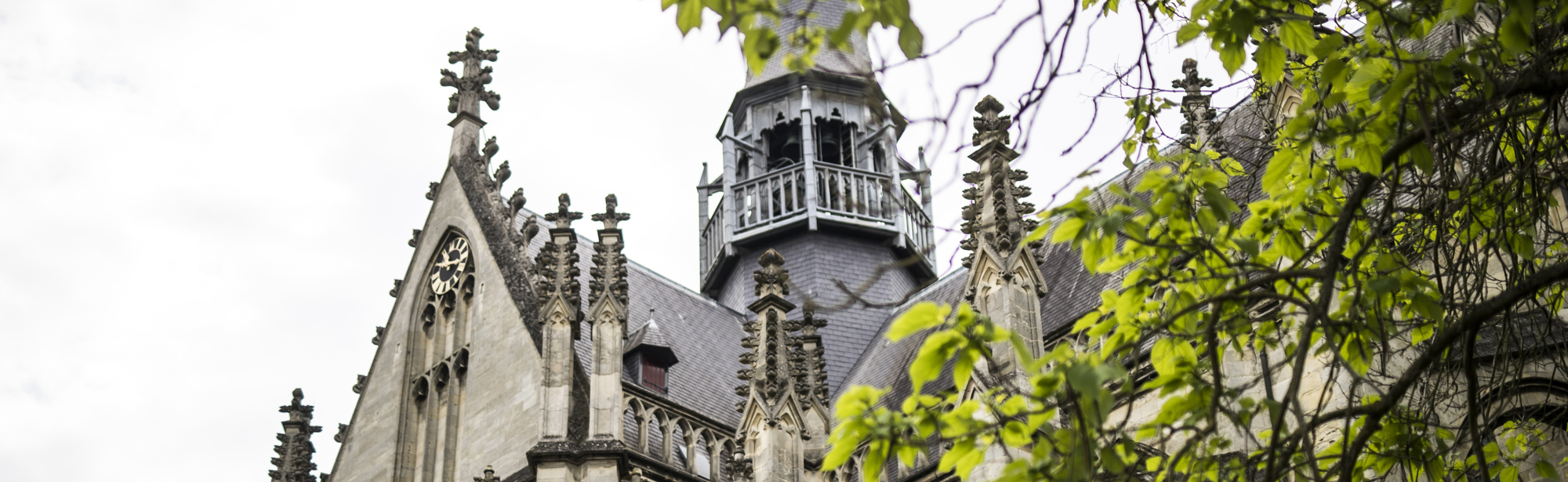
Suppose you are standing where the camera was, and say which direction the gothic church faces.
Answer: facing the viewer and to the left of the viewer
